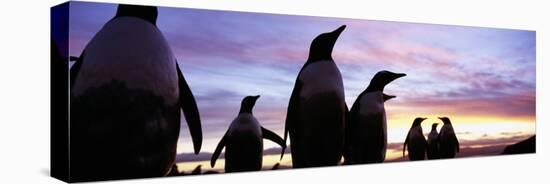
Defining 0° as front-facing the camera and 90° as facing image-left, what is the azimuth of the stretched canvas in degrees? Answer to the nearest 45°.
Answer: approximately 315°
